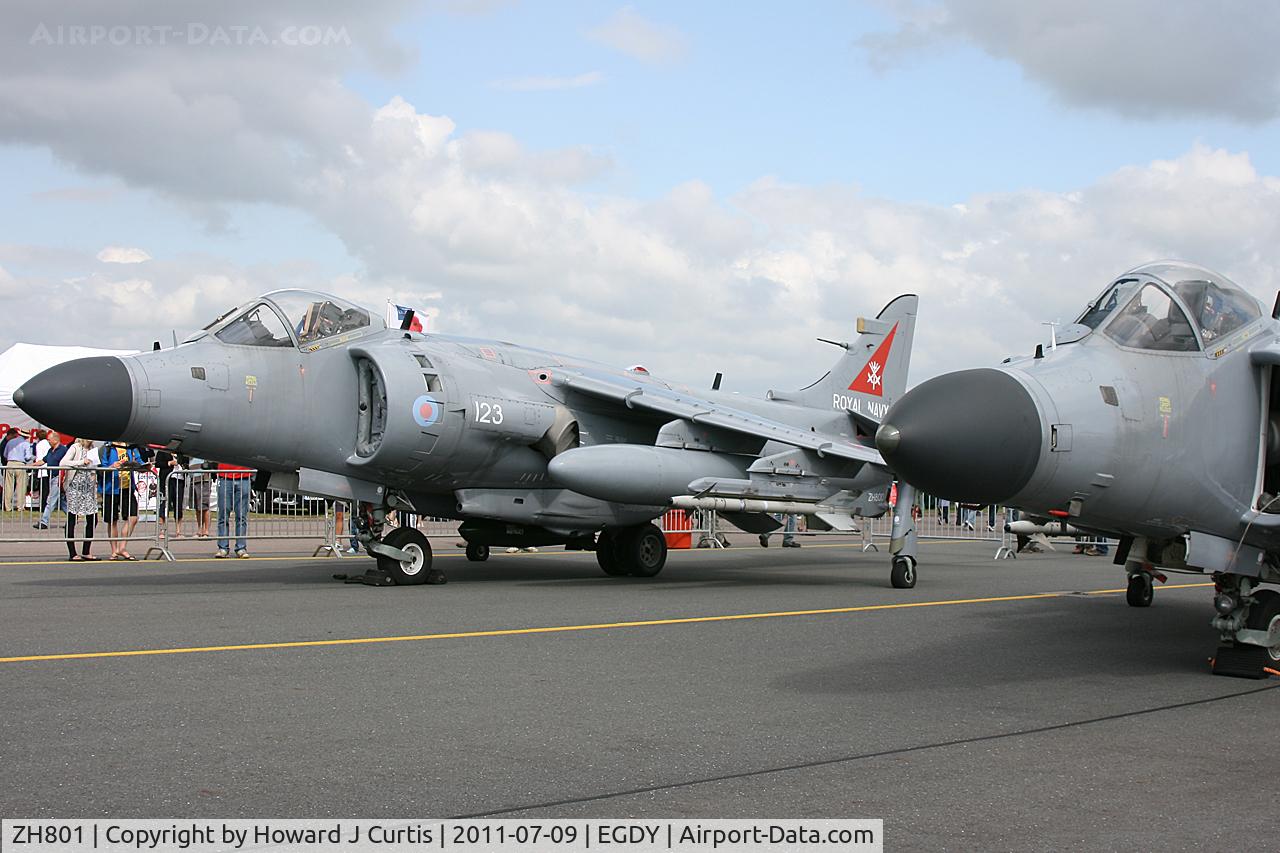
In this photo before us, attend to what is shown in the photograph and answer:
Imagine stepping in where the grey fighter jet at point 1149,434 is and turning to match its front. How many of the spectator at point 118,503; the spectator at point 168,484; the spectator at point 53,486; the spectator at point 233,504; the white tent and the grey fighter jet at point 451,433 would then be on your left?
0

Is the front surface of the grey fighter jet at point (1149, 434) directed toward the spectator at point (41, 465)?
no

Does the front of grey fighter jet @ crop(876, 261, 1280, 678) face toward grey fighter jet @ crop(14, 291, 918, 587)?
no

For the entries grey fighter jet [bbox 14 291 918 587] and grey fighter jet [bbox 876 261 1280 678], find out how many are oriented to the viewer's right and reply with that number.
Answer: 0

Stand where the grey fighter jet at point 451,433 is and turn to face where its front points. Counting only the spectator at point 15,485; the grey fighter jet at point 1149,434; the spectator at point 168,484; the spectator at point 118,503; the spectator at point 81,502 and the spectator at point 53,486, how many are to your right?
5

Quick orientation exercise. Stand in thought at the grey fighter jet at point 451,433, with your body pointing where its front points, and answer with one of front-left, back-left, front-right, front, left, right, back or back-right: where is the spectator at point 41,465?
right

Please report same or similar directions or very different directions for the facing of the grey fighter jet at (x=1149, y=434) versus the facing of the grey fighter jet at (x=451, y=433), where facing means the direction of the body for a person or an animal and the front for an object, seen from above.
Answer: same or similar directions

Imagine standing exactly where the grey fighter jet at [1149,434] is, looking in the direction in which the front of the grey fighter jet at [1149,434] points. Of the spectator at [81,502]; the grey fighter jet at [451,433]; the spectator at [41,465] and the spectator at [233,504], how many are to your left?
0

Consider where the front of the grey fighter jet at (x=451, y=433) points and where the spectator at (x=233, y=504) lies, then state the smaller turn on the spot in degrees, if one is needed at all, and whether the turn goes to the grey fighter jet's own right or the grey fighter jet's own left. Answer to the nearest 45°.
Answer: approximately 90° to the grey fighter jet's own right

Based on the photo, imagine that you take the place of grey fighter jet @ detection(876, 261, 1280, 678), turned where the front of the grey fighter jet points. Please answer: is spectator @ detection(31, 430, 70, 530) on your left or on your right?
on your right

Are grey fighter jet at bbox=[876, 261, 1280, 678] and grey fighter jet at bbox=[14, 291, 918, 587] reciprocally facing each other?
no

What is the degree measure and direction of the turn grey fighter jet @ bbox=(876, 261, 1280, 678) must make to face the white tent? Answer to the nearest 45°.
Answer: approximately 90° to its right

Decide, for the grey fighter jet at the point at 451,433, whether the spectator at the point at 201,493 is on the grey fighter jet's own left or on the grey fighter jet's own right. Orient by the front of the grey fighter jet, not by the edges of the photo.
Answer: on the grey fighter jet's own right

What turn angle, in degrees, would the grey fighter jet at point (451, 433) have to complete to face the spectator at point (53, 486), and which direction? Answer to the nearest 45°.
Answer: approximately 90° to its right

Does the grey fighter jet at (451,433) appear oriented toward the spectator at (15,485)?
no
